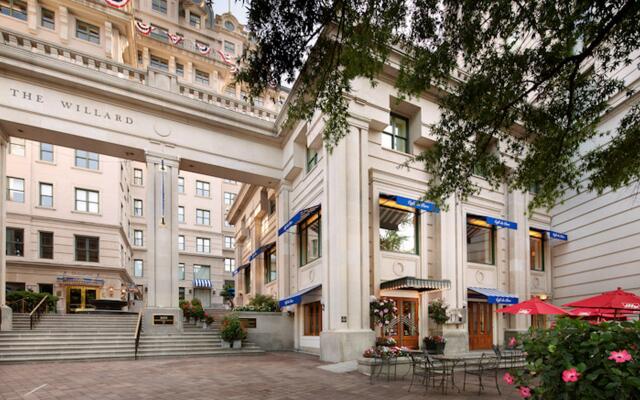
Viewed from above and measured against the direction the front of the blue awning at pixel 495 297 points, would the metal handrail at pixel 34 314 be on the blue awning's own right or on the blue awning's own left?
on the blue awning's own right

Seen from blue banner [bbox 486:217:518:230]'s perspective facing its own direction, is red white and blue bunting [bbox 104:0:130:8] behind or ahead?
behind

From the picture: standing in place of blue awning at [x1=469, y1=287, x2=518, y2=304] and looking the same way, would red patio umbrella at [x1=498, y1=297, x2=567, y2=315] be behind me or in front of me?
in front

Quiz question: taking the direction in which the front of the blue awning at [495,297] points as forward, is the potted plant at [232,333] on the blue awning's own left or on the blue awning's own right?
on the blue awning's own right
